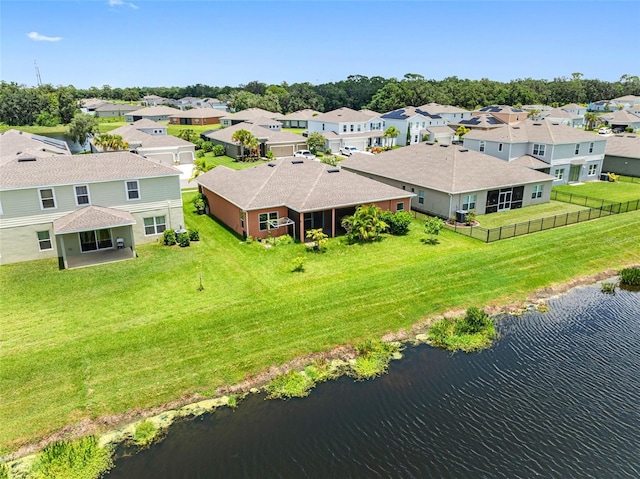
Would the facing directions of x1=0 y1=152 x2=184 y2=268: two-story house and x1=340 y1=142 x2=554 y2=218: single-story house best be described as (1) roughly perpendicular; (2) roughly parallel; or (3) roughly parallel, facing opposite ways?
roughly parallel

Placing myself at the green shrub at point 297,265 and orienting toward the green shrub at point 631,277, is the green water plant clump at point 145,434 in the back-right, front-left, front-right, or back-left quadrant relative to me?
back-right

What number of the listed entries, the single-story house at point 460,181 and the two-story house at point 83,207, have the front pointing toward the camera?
0

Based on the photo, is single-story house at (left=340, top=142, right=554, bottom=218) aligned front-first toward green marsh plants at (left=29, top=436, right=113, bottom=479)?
no

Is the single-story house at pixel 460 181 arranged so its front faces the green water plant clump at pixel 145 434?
no

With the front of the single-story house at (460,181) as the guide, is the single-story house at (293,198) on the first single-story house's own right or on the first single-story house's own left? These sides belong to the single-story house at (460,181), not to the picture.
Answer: on the first single-story house's own left

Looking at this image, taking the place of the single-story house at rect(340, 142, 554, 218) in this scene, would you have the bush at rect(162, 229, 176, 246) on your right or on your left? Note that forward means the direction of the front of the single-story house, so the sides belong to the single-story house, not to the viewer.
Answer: on your left

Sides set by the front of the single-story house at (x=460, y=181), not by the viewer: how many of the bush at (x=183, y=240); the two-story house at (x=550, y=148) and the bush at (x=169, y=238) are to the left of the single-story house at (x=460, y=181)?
2

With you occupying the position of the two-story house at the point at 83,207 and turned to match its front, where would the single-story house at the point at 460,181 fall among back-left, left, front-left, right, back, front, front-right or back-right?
right

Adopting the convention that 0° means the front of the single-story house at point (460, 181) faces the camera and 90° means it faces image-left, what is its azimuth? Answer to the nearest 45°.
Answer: approximately 135°

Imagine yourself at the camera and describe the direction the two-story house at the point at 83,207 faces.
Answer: facing away from the viewer

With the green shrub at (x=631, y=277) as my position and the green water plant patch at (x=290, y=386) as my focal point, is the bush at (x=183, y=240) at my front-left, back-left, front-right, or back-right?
front-right

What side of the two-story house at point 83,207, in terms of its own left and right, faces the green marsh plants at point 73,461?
back

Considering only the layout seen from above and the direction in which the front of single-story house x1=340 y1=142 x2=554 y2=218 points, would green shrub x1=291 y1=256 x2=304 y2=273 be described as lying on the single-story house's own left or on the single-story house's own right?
on the single-story house's own left
